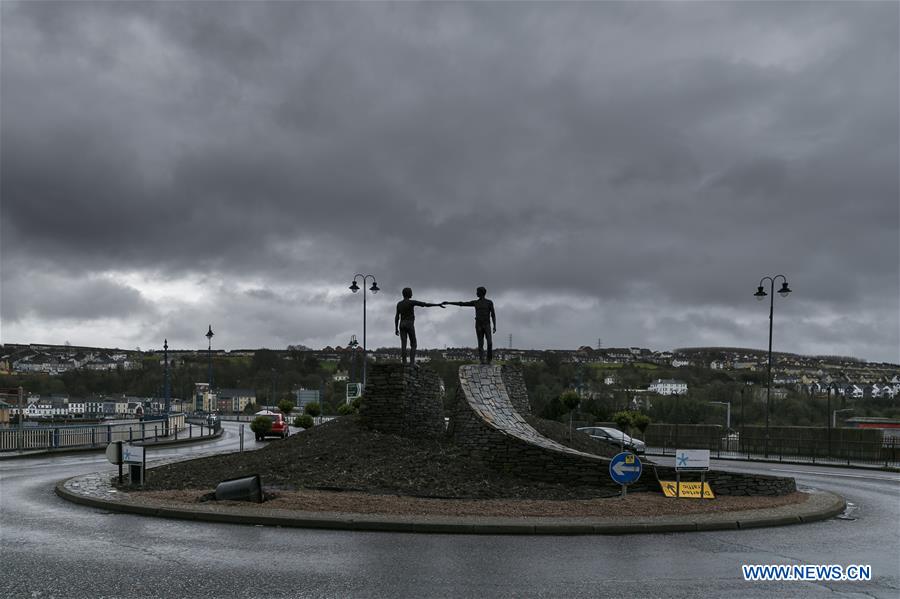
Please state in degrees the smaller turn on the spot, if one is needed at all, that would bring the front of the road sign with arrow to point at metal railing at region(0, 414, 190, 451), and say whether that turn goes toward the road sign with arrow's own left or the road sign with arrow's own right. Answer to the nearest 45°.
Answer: approximately 135° to the road sign with arrow's own right

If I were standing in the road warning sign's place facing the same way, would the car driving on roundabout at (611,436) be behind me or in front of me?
behind

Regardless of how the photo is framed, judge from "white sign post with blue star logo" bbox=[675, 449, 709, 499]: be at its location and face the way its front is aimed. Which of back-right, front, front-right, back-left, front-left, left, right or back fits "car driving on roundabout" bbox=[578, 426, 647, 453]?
back

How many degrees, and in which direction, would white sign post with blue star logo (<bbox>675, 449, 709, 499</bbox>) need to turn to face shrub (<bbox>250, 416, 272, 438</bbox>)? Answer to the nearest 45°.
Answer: approximately 135° to its right

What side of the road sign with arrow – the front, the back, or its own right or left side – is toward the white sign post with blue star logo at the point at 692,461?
left
